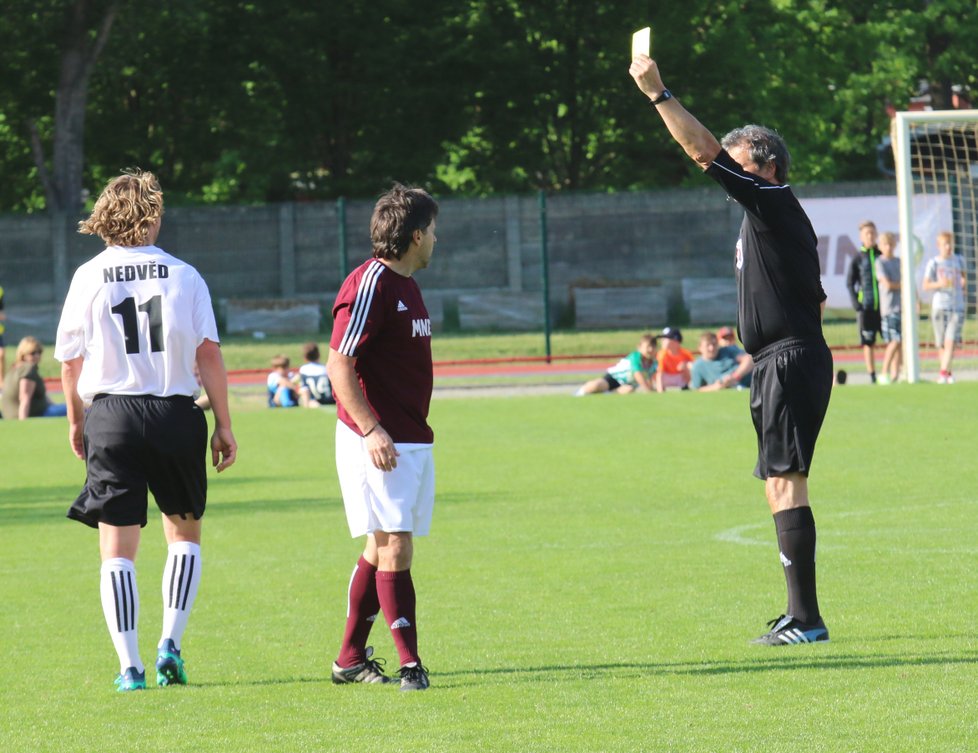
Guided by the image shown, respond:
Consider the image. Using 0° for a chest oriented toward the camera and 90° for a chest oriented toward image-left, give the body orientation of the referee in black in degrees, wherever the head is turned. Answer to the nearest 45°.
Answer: approximately 90°

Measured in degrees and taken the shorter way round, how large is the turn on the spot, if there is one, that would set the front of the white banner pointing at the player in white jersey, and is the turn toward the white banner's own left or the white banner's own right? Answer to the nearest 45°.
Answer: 0° — it already faces them

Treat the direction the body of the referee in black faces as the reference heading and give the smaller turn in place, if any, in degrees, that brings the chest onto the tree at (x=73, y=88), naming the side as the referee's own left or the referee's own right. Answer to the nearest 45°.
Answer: approximately 45° to the referee's own right

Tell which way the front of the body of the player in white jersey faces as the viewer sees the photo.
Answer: away from the camera

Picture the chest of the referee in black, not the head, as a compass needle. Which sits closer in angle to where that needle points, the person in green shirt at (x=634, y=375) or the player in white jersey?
the player in white jersey

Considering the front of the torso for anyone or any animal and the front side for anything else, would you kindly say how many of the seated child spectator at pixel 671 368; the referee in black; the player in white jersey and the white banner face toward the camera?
2

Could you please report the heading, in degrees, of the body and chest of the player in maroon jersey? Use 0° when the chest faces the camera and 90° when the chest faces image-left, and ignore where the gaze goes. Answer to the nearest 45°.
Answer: approximately 315°

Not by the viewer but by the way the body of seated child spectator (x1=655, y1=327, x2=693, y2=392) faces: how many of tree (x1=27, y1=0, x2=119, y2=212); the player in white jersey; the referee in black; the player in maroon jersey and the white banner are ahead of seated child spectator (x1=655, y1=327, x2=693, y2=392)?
3
